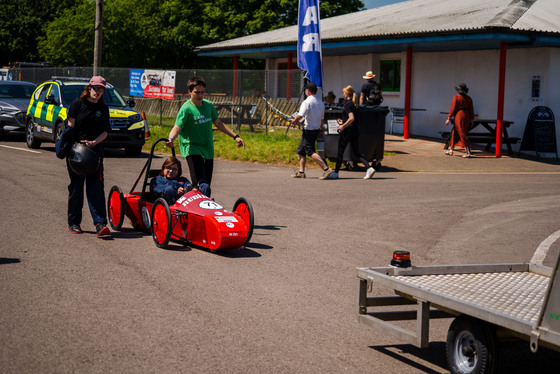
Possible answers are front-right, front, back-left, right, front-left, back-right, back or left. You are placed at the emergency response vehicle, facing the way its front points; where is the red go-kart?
front-right

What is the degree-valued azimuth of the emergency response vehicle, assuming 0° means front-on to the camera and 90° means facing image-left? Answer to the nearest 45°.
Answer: approximately 315°

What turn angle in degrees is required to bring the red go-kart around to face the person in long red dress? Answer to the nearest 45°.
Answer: approximately 90° to its left

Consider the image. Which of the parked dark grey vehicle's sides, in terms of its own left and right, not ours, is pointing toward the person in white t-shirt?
front

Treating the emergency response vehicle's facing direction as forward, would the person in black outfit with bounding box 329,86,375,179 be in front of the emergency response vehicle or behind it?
in front

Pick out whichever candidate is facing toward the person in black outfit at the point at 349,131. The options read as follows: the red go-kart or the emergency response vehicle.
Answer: the emergency response vehicle

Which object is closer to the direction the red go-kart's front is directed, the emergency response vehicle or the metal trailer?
the metal trailer

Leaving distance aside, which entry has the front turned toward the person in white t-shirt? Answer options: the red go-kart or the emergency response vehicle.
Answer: the emergency response vehicle

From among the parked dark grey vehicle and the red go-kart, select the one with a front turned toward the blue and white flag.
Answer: the parked dark grey vehicle

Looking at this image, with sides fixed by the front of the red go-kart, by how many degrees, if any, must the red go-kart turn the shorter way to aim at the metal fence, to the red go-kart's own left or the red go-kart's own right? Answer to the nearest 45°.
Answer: approximately 135° to the red go-kart's own left
